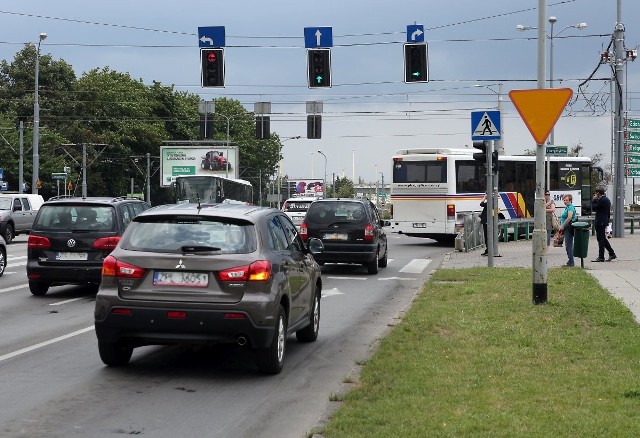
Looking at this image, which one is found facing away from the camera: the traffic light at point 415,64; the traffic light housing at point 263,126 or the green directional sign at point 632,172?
the traffic light housing

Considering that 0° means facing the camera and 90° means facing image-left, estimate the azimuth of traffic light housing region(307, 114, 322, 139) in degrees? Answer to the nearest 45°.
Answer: approximately 180°

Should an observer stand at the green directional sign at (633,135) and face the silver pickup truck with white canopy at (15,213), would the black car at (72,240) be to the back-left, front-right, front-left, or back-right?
front-left

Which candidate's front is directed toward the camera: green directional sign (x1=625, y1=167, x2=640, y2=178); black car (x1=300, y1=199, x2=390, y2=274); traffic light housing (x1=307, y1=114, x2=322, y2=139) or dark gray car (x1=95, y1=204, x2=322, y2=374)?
the green directional sign

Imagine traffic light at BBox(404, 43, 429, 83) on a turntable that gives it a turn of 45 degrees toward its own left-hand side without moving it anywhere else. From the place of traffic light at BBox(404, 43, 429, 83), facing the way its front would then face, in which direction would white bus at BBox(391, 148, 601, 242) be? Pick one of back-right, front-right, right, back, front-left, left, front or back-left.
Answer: back-left

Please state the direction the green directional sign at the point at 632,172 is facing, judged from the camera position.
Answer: facing the viewer

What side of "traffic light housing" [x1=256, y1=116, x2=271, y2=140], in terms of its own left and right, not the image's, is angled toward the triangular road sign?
back

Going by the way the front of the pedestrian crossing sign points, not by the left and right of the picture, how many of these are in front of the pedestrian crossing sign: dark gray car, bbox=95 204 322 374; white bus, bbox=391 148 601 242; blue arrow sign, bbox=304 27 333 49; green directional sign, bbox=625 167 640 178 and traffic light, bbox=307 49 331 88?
1

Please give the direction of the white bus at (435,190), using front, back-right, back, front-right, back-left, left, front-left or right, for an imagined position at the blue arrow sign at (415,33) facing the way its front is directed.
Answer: back

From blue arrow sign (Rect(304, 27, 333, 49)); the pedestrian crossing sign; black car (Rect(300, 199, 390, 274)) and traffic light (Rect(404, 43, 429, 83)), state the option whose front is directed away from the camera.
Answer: the black car

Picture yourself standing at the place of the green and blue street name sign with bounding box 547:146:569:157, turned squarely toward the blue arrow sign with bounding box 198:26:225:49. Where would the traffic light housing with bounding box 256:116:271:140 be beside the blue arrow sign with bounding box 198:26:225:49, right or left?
right

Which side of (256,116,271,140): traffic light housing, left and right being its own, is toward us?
back

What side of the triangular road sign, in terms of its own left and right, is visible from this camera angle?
front

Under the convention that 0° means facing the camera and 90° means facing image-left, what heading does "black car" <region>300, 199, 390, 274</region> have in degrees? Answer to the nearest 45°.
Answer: approximately 180°

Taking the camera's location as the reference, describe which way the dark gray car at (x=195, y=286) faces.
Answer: facing away from the viewer and to the right of the viewer

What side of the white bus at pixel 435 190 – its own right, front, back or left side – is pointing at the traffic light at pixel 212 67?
back

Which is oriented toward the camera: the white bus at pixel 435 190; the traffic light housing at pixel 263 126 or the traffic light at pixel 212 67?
the traffic light
